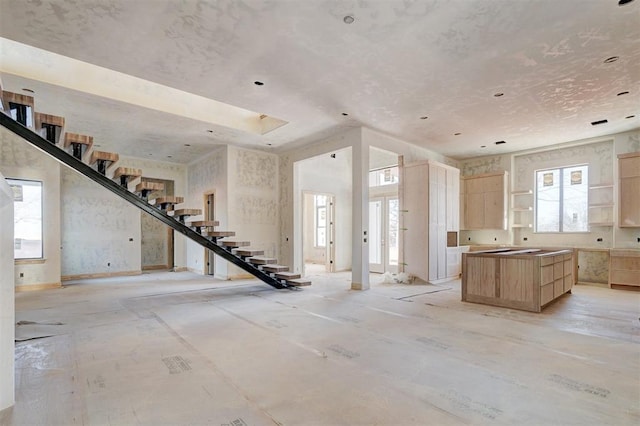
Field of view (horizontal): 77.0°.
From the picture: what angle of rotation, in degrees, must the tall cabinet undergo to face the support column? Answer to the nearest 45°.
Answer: approximately 90° to its right

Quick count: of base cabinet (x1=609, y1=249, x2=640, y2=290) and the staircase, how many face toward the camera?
1

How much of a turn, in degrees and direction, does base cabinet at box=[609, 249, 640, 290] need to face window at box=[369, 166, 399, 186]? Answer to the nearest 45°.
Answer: approximately 90° to its right

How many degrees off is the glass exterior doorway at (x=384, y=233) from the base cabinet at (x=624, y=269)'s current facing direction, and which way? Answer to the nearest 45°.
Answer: approximately 90° to its right

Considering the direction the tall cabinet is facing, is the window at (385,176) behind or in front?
behind

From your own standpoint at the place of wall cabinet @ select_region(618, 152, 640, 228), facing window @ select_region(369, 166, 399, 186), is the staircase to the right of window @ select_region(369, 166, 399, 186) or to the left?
left

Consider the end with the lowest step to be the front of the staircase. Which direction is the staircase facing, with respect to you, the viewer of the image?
facing away from the viewer and to the right of the viewer

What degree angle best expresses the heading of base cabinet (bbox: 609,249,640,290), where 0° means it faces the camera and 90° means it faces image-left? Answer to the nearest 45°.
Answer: approximately 0°

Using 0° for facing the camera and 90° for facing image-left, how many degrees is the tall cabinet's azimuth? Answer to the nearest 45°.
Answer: approximately 315°

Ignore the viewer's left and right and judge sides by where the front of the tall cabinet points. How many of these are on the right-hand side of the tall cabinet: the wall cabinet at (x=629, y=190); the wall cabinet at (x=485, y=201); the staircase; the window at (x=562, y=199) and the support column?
2
